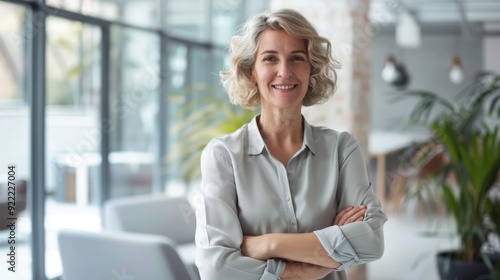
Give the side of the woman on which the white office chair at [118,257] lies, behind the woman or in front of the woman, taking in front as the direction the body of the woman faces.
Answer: behind

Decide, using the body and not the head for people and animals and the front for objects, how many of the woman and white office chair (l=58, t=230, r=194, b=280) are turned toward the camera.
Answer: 1

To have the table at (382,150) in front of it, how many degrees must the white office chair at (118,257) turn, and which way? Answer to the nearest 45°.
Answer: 0° — it already faces it

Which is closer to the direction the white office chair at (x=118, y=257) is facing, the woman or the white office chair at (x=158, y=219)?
the white office chair

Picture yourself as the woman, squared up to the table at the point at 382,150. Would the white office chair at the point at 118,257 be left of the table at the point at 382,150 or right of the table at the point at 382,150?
left

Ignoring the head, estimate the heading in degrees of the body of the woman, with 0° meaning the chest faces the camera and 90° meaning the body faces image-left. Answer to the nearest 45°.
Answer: approximately 0°

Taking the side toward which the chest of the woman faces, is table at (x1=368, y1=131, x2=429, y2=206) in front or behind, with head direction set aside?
behind

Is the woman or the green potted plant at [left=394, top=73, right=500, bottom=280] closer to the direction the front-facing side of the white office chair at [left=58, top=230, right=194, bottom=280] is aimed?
the green potted plant

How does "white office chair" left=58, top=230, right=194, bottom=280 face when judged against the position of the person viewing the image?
facing away from the viewer and to the right of the viewer

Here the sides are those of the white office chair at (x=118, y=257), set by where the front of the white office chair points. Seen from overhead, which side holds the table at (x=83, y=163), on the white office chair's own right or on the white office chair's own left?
on the white office chair's own left

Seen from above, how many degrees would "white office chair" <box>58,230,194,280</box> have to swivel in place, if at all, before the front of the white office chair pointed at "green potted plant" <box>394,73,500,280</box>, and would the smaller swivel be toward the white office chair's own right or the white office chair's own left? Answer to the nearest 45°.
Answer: approximately 45° to the white office chair's own right

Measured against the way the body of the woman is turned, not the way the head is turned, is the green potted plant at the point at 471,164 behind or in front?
behind

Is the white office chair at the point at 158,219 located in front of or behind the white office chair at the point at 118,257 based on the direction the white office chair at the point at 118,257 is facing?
in front

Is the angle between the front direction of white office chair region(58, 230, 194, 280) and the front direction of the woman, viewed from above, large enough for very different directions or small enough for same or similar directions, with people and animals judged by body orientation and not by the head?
very different directions
